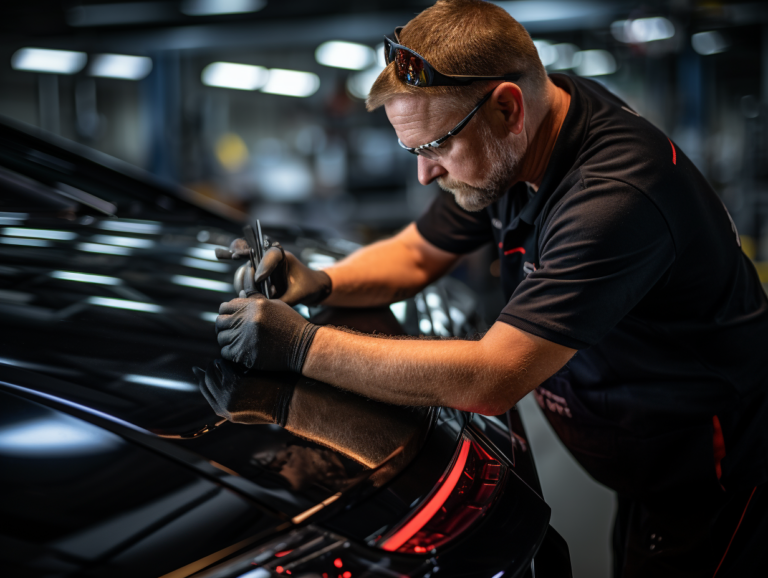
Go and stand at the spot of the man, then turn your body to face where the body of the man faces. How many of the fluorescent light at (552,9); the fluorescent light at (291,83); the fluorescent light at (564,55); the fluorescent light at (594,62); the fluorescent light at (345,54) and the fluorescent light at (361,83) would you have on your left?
0

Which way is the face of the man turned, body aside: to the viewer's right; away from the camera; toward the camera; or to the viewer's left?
to the viewer's left

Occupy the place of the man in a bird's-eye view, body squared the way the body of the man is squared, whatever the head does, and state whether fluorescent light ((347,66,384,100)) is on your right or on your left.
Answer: on your right

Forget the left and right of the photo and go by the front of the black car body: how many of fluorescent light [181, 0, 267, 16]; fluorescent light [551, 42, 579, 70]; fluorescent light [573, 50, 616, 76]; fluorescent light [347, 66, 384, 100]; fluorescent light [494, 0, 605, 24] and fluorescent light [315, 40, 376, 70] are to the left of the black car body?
0

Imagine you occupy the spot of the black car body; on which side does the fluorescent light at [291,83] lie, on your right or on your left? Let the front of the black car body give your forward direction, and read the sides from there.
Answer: on your right

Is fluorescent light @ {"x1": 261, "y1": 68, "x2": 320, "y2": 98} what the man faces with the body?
no

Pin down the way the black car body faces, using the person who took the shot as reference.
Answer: facing away from the viewer and to the left of the viewer

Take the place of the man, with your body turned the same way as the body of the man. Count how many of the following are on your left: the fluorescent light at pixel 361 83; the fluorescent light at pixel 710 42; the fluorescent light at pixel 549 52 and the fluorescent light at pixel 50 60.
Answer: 0

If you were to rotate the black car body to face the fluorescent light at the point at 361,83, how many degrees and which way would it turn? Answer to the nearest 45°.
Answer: approximately 45° to its right

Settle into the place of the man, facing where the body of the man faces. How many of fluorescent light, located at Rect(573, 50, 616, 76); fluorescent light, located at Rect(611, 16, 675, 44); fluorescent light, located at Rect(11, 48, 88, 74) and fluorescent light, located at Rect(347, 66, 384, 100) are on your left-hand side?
0

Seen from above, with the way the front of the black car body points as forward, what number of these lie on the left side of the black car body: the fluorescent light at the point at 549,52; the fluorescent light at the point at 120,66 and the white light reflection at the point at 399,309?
0

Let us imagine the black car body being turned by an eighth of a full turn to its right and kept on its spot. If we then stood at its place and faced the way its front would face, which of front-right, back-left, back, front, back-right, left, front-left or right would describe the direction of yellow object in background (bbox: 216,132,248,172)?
front

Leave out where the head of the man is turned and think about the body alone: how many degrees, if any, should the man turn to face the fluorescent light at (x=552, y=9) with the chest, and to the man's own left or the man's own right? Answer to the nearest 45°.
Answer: approximately 90° to the man's own right

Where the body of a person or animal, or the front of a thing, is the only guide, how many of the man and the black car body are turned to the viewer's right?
0

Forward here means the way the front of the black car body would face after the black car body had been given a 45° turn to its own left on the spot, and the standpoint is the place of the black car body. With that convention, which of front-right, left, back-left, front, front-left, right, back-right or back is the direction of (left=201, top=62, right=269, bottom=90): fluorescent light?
right

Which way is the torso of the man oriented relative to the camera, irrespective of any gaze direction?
to the viewer's left
